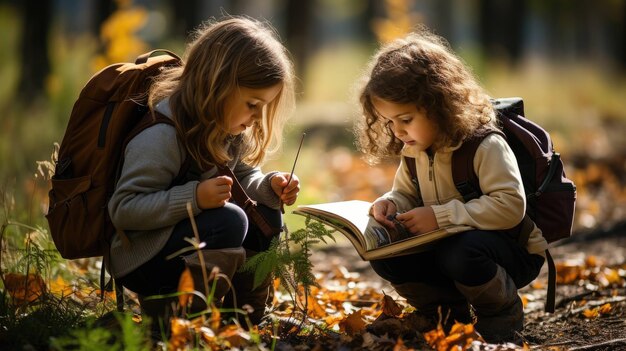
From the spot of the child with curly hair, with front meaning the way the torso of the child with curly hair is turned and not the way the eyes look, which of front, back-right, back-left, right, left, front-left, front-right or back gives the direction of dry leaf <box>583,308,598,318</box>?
back

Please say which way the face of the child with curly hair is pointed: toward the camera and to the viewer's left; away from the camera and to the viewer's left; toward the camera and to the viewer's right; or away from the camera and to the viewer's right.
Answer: toward the camera and to the viewer's left

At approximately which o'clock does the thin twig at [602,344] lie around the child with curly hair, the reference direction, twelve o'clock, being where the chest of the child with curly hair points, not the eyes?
The thin twig is roughly at 8 o'clock from the child with curly hair.

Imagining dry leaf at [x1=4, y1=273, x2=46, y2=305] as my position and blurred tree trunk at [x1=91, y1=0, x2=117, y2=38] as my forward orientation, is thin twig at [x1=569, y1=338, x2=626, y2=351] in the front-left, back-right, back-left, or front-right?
back-right

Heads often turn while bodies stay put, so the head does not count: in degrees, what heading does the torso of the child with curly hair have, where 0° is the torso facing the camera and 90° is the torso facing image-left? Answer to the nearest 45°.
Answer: approximately 45°

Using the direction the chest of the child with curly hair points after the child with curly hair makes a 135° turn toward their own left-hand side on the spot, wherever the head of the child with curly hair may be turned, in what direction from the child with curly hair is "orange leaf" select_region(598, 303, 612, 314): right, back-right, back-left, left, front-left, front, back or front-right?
front-left

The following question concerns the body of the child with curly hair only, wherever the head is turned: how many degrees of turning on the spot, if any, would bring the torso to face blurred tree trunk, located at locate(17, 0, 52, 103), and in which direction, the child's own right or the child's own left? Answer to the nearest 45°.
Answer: approximately 90° to the child's own right

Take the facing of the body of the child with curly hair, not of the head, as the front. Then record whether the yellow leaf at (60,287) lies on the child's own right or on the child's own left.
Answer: on the child's own right
